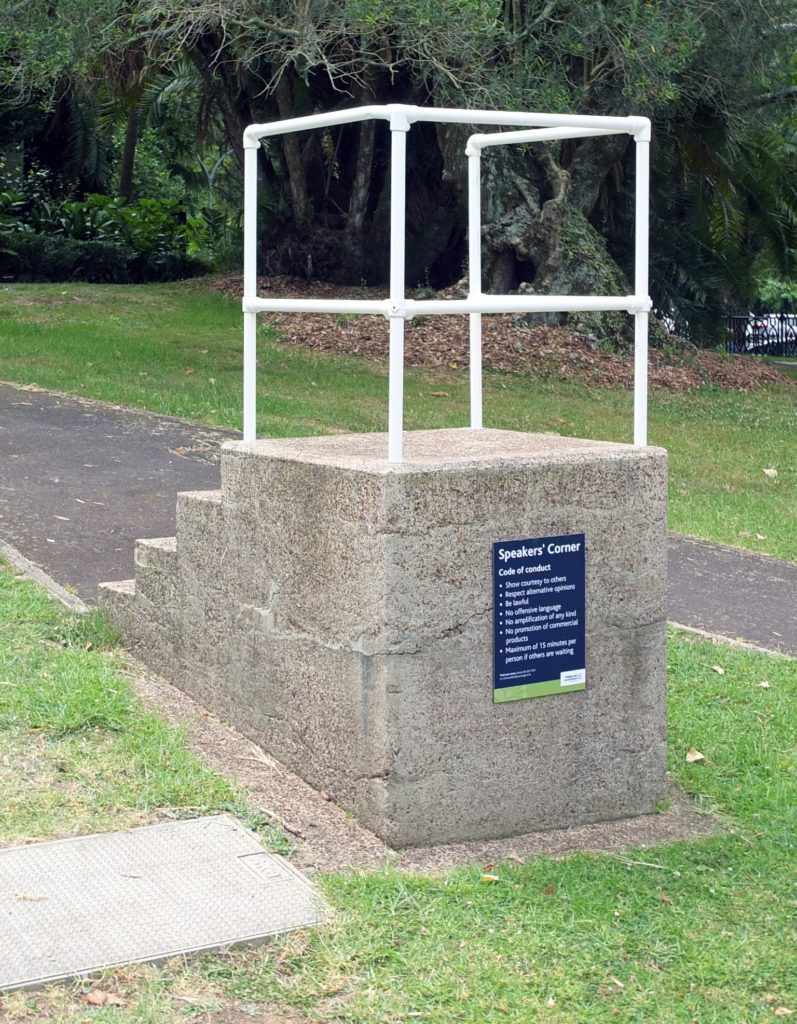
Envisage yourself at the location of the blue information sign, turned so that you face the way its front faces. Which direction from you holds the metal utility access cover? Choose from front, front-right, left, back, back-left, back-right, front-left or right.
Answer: right

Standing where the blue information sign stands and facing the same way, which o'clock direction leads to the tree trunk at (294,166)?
The tree trunk is roughly at 7 o'clock from the blue information sign.

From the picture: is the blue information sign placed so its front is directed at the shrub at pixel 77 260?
no

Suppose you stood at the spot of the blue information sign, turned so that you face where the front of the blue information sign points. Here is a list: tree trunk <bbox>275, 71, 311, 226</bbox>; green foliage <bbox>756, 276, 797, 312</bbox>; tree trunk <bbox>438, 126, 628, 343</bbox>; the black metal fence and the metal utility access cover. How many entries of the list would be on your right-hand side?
1

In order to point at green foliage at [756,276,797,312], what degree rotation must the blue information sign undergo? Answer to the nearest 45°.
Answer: approximately 135° to its left

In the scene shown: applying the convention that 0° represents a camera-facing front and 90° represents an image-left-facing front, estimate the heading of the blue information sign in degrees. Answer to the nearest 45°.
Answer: approximately 315°

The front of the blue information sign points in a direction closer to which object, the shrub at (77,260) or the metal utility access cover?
the metal utility access cover

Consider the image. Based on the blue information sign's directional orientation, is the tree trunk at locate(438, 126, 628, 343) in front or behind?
behind

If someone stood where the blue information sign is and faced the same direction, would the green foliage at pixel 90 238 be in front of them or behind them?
behind

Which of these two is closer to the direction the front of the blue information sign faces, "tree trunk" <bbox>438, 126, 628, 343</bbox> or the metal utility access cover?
the metal utility access cover

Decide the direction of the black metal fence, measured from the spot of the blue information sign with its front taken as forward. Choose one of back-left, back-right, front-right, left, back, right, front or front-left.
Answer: back-left
